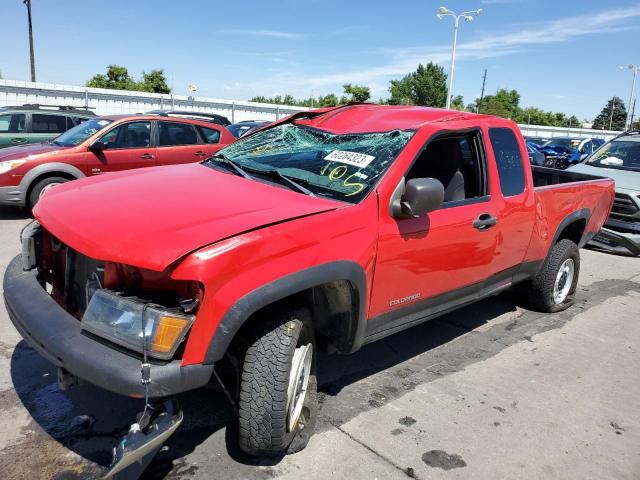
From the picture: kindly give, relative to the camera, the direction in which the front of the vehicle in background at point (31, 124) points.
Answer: facing to the left of the viewer

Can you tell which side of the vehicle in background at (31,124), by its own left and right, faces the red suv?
left

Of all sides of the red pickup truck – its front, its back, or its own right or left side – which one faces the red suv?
right

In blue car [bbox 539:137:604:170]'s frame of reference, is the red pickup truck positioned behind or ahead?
ahead

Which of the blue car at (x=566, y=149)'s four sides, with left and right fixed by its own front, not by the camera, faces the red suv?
front

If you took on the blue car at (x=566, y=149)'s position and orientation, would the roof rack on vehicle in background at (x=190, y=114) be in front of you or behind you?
in front

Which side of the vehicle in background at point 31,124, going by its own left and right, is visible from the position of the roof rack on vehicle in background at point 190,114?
back

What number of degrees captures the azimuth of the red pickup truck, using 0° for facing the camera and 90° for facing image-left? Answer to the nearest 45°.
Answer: approximately 45°
